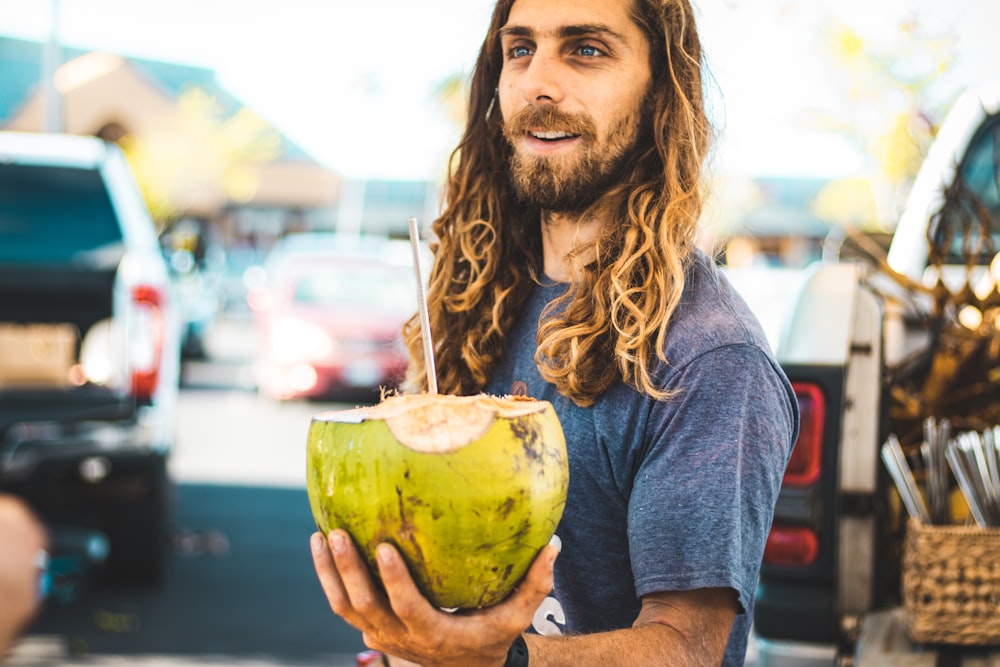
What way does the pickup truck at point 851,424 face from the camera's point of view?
away from the camera

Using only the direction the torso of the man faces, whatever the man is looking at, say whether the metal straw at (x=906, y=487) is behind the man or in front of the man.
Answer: behind

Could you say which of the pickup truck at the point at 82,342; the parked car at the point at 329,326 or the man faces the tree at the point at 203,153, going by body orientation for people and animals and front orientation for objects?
the pickup truck

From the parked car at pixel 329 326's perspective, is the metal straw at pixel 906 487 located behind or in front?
in front

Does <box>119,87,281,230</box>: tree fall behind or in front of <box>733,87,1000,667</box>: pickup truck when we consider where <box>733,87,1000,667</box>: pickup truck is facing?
in front

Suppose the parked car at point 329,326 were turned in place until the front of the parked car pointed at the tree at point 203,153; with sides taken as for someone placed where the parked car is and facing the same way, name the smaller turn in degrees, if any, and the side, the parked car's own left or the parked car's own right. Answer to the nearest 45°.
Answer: approximately 180°

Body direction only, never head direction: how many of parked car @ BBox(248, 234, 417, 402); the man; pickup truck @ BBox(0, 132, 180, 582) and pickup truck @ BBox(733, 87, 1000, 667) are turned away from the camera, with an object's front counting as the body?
2

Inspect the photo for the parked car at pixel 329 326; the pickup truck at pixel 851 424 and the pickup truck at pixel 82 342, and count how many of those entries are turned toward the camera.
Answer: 1

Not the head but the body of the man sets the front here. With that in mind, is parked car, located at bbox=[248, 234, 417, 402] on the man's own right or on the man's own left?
on the man's own right

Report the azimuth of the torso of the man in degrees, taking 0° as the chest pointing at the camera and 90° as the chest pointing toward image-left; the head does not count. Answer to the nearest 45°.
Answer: approximately 45°

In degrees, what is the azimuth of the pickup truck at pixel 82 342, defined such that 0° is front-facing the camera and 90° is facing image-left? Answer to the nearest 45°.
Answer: approximately 180°
